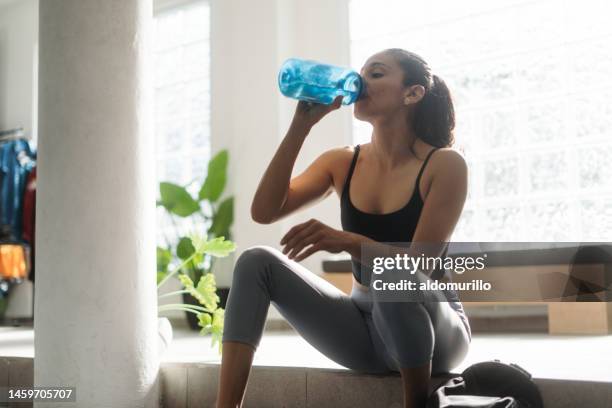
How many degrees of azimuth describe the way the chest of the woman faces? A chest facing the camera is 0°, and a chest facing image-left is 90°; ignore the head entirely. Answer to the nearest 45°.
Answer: approximately 45°

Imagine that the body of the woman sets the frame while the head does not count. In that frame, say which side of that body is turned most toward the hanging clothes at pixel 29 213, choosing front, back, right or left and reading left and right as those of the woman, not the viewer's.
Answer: right

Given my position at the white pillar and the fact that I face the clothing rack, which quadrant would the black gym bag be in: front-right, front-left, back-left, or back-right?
back-right

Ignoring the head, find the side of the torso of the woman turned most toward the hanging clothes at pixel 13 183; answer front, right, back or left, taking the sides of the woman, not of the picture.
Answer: right

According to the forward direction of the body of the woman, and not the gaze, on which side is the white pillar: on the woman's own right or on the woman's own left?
on the woman's own right

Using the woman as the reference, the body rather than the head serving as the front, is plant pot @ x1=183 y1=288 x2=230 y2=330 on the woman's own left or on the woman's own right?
on the woman's own right

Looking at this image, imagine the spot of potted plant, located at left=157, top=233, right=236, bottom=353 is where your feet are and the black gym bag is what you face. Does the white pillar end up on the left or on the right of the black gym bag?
right

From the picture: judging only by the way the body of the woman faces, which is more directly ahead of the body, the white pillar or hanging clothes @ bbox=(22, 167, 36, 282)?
the white pillar
